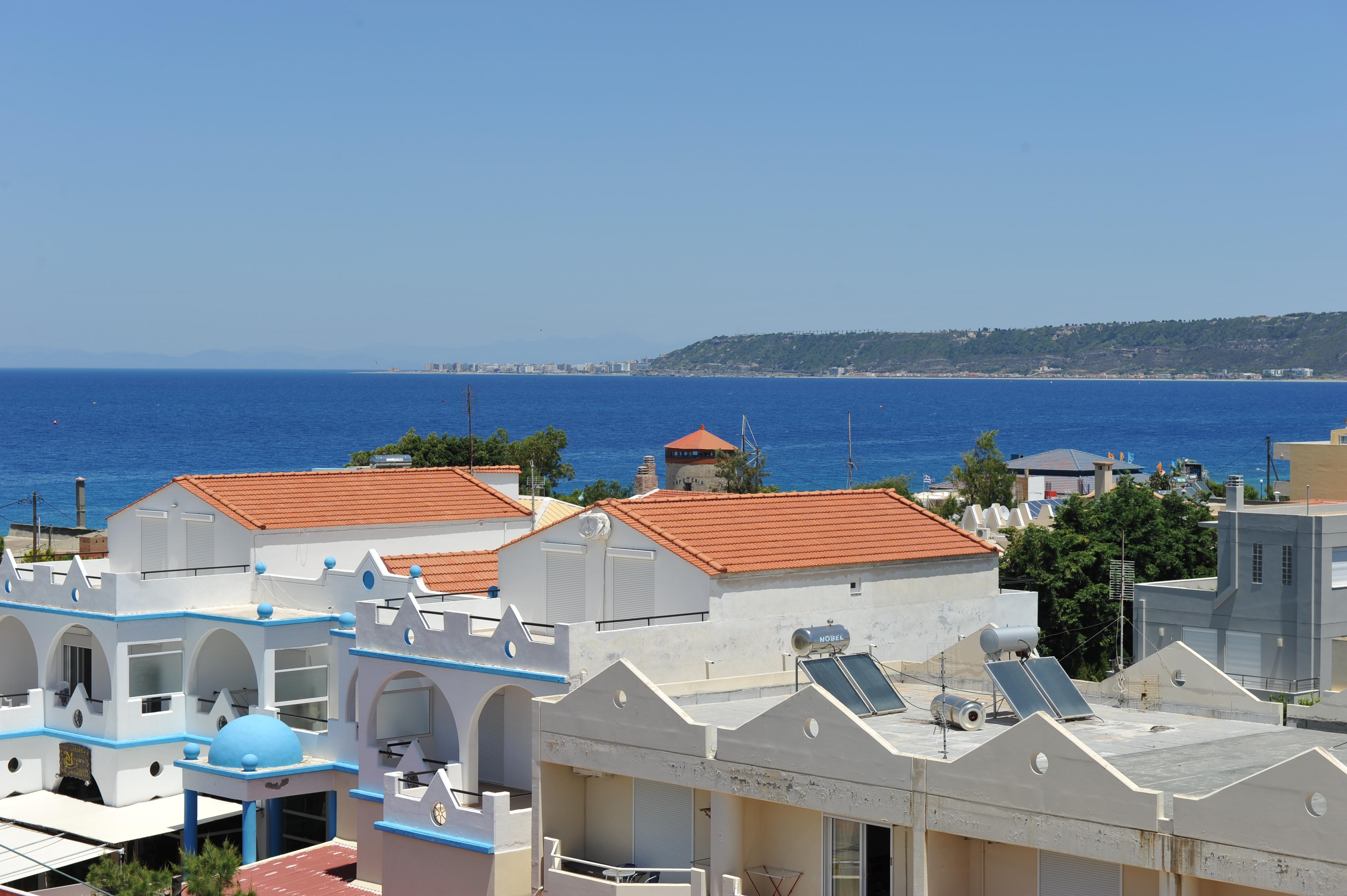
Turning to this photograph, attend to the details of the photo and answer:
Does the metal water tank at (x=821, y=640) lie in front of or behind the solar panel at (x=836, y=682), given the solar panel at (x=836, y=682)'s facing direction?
behind

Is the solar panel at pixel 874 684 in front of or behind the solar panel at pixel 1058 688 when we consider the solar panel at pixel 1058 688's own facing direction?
behind

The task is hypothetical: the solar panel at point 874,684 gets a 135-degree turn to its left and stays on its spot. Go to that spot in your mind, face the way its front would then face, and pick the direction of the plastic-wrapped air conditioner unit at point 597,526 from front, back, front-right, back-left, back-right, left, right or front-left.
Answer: front-left

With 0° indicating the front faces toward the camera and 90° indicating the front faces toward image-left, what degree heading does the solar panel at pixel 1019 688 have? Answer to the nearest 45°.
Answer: approximately 315°

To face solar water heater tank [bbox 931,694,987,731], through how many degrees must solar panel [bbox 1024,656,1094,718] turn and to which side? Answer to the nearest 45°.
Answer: approximately 90° to its right

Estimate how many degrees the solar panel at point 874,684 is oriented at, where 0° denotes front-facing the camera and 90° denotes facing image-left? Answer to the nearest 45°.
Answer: approximately 315°

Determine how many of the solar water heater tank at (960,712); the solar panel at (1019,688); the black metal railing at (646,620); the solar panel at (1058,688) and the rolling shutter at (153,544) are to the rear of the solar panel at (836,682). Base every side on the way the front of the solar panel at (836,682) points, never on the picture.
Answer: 2

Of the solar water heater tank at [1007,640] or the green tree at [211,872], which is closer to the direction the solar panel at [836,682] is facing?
the solar water heater tank

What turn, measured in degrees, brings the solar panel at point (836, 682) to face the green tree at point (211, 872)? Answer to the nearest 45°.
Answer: approximately 135° to its right

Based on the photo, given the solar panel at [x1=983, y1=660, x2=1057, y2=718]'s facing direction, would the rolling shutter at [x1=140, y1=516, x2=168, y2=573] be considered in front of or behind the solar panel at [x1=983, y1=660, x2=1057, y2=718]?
behind

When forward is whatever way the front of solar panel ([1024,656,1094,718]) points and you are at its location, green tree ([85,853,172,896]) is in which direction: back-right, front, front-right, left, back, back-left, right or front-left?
back-right
